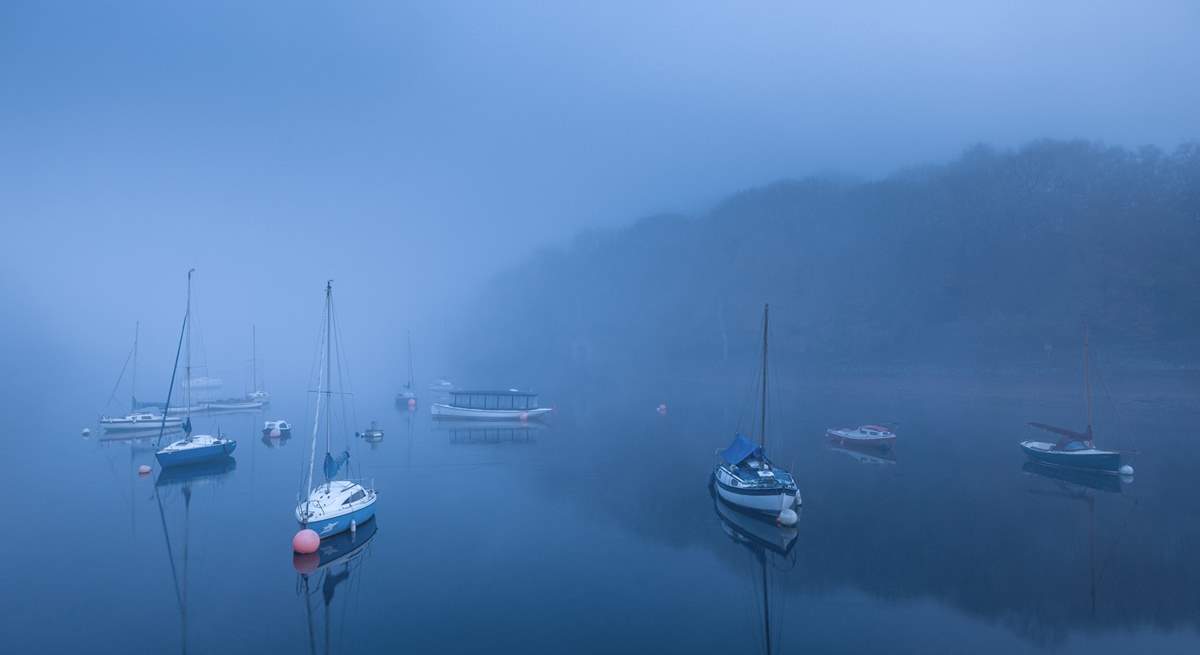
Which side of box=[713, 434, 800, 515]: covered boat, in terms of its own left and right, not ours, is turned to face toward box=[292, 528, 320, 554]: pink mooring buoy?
right

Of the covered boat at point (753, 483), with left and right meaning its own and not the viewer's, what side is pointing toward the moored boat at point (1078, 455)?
left

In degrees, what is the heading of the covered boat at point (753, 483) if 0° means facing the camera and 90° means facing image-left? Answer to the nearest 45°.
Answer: approximately 315°
